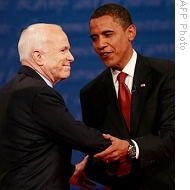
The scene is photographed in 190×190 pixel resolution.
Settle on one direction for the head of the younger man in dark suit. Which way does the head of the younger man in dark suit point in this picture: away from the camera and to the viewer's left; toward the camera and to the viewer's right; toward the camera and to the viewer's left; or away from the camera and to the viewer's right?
toward the camera and to the viewer's left

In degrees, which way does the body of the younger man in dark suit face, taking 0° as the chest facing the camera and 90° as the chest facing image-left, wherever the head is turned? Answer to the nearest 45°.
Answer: approximately 45°
